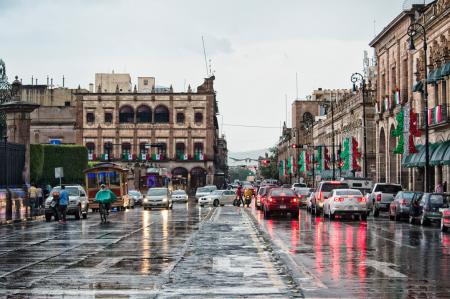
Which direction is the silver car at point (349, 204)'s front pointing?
away from the camera

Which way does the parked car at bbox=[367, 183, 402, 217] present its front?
away from the camera

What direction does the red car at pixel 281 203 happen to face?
away from the camera

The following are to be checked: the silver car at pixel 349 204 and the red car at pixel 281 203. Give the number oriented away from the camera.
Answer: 2

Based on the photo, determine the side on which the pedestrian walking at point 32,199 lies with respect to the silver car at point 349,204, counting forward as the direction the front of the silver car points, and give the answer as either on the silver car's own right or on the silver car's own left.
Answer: on the silver car's own left

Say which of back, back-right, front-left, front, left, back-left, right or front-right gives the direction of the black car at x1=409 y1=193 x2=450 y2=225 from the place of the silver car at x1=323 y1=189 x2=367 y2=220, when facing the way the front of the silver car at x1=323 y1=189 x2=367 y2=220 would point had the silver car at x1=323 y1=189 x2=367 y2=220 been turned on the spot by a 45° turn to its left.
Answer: back

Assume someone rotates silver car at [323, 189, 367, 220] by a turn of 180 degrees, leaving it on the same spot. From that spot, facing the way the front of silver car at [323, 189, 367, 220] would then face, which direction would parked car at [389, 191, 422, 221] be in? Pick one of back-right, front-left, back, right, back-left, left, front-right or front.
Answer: left

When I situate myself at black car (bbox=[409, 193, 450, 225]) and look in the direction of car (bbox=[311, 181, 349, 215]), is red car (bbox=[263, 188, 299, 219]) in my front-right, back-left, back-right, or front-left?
front-left

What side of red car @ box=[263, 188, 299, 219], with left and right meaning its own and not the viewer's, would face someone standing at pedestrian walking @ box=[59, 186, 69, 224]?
left

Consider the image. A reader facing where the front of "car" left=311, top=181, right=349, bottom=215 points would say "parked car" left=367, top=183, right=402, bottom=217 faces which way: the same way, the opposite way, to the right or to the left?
the same way

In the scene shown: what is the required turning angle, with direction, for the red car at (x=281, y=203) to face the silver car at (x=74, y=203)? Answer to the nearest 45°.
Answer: approximately 90° to its left

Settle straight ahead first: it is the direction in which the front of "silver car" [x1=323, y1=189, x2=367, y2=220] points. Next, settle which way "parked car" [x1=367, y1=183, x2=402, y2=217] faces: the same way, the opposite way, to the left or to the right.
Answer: the same way

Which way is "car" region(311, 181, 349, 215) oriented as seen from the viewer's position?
away from the camera

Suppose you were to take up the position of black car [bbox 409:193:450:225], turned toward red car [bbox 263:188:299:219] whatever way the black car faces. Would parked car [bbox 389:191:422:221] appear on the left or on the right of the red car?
right

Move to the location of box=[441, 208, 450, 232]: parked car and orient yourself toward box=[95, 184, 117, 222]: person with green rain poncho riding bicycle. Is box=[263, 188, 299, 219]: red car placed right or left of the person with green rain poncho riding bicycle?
right

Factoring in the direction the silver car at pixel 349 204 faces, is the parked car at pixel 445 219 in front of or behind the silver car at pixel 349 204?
behind

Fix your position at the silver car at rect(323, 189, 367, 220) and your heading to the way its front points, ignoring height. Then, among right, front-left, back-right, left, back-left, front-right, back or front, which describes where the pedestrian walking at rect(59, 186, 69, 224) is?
left

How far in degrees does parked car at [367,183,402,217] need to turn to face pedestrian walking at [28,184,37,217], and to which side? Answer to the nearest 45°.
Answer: approximately 90° to its left

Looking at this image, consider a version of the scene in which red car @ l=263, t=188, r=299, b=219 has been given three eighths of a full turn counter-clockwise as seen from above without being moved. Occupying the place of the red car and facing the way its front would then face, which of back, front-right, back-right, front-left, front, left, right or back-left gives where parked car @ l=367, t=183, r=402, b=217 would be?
back

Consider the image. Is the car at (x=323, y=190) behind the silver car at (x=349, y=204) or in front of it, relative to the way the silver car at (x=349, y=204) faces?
in front
